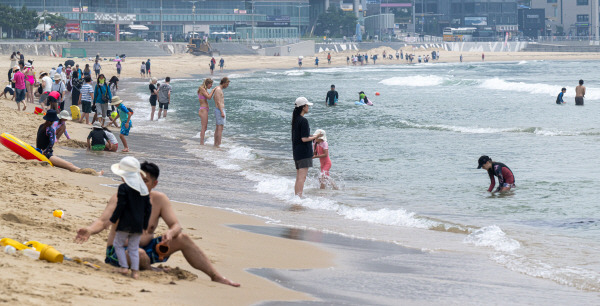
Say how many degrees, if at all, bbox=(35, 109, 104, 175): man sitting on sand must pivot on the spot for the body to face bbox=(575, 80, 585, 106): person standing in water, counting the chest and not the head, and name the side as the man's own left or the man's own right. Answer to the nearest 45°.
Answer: approximately 45° to the man's own left

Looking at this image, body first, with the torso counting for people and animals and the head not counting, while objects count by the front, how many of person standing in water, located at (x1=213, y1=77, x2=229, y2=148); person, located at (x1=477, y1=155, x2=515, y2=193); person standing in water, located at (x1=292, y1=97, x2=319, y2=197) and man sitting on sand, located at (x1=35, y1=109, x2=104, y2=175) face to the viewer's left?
1

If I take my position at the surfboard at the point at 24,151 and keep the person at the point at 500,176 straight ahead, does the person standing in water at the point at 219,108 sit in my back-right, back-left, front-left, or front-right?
front-left

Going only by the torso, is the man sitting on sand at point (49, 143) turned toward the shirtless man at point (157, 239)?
no

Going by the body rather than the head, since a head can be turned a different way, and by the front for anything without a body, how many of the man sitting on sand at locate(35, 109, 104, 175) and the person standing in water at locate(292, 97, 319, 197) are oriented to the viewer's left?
0

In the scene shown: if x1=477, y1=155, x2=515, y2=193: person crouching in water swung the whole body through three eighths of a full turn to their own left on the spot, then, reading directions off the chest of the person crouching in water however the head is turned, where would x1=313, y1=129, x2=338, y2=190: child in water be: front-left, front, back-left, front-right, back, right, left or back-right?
back-right

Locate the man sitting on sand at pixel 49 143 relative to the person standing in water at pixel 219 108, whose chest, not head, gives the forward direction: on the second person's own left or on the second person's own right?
on the second person's own right

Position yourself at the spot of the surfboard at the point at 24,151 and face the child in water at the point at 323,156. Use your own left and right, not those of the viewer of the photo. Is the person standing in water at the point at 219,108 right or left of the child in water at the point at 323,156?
left

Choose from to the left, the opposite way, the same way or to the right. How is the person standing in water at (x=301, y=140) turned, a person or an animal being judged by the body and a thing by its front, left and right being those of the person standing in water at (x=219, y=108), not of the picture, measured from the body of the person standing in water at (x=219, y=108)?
the same way

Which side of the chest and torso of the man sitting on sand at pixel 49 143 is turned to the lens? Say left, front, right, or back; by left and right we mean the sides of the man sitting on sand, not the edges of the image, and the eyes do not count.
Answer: right

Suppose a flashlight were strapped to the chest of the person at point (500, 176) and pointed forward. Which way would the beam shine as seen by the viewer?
to the viewer's left

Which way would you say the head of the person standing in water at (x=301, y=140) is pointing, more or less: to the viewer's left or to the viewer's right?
to the viewer's right
